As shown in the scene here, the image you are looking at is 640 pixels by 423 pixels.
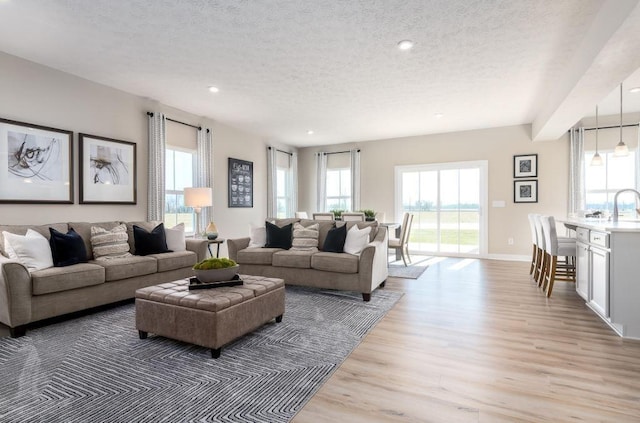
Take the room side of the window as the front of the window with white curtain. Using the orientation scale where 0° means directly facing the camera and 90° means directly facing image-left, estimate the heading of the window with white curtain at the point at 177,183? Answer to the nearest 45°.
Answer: approximately 315°

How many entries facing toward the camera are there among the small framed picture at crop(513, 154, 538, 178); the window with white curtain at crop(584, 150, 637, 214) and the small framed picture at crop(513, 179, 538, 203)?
3

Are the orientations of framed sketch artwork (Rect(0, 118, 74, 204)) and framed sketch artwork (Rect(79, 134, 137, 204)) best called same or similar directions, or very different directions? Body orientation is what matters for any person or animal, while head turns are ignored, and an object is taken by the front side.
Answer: same or similar directions

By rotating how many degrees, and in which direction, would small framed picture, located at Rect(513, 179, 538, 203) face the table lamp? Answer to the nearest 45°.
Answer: approximately 45° to its right

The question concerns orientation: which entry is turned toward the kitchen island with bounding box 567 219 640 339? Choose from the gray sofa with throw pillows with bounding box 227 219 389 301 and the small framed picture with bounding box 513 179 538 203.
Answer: the small framed picture

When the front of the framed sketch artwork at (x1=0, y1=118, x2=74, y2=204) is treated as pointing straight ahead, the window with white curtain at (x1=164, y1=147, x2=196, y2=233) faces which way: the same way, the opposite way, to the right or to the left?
the same way

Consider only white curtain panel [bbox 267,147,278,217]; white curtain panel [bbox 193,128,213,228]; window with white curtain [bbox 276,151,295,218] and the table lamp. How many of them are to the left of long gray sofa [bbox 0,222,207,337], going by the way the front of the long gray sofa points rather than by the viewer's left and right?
4

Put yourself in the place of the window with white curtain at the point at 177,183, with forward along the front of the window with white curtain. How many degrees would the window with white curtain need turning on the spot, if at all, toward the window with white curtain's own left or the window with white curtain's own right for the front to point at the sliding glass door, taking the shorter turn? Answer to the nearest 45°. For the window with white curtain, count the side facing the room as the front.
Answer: approximately 45° to the window with white curtain's own left

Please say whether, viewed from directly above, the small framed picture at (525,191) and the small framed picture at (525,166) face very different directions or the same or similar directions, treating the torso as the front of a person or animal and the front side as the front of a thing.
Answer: same or similar directions

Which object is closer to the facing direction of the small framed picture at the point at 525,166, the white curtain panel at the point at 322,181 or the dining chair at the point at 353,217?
the dining chair

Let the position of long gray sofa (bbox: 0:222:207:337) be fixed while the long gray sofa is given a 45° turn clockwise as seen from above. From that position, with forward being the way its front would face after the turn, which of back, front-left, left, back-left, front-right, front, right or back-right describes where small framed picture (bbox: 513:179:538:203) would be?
left

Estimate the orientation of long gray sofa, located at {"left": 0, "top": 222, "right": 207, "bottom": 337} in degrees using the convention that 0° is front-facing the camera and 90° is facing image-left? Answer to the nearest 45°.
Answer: approximately 315°

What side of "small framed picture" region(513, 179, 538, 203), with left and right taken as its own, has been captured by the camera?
front

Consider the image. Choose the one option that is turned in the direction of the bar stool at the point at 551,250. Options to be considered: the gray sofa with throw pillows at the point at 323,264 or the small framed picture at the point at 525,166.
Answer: the small framed picture

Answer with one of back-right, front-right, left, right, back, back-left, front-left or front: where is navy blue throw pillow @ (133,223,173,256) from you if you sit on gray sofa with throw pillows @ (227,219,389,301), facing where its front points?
front-right

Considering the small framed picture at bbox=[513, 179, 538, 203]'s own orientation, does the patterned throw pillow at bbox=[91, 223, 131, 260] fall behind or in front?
in front

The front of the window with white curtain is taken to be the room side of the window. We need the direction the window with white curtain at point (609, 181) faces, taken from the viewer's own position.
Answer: facing the viewer
